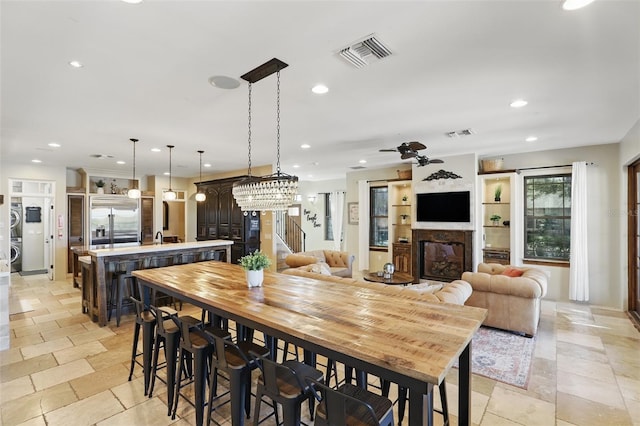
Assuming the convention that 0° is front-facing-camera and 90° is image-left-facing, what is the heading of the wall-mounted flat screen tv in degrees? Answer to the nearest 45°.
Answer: approximately 0°

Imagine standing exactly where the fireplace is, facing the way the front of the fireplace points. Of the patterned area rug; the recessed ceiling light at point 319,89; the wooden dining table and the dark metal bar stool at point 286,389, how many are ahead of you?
4

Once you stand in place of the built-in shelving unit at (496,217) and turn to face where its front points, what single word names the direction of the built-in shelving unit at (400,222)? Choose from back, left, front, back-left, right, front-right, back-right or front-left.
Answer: right

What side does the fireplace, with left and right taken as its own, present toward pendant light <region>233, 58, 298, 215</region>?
front

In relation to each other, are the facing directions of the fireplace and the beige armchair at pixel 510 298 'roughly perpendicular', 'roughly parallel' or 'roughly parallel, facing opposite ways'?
roughly perpendicular

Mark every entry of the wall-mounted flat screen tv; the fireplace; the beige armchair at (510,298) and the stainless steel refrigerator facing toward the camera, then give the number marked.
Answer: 3

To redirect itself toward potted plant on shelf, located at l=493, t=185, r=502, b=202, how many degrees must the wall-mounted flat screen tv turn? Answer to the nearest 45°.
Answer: approximately 90° to its left

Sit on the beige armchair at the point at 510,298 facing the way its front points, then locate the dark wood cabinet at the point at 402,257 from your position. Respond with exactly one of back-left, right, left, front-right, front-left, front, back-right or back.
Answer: front-right

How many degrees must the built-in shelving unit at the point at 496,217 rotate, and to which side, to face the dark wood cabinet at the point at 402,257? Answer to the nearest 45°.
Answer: approximately 90° to its right

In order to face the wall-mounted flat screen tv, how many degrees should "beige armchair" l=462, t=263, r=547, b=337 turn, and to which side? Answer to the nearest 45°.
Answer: approximately 45° to its right

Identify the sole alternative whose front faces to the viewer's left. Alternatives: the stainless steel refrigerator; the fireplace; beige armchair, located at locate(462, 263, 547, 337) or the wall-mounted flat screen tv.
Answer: the beige armchair
